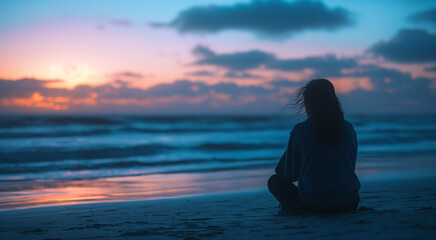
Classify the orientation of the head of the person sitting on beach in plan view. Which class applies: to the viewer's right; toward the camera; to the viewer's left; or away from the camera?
away from the camera

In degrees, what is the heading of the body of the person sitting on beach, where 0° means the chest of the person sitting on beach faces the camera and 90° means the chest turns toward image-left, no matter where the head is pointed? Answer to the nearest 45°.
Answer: approximately 135°
